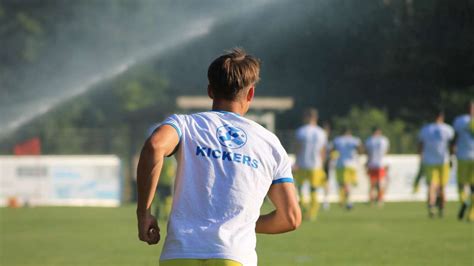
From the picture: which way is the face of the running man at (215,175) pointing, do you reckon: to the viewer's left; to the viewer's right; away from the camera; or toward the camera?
away from the camera

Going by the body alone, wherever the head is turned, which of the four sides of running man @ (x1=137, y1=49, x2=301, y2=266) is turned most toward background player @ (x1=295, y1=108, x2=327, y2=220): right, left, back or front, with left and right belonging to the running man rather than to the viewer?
front

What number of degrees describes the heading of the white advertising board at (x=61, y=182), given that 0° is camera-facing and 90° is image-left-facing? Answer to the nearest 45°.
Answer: approximately 0°

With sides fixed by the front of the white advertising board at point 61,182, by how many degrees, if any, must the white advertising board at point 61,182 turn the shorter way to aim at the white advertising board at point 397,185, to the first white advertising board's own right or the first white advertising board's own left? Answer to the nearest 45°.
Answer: approximately 90° to the first white advertising board's own left

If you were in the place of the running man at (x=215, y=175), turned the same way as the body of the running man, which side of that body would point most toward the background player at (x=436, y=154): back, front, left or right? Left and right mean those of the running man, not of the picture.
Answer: front

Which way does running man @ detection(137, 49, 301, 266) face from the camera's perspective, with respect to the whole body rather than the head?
away from the camera

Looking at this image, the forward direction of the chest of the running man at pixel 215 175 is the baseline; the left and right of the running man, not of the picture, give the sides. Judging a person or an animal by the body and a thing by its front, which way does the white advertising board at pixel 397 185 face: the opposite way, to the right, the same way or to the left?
the opposite way
